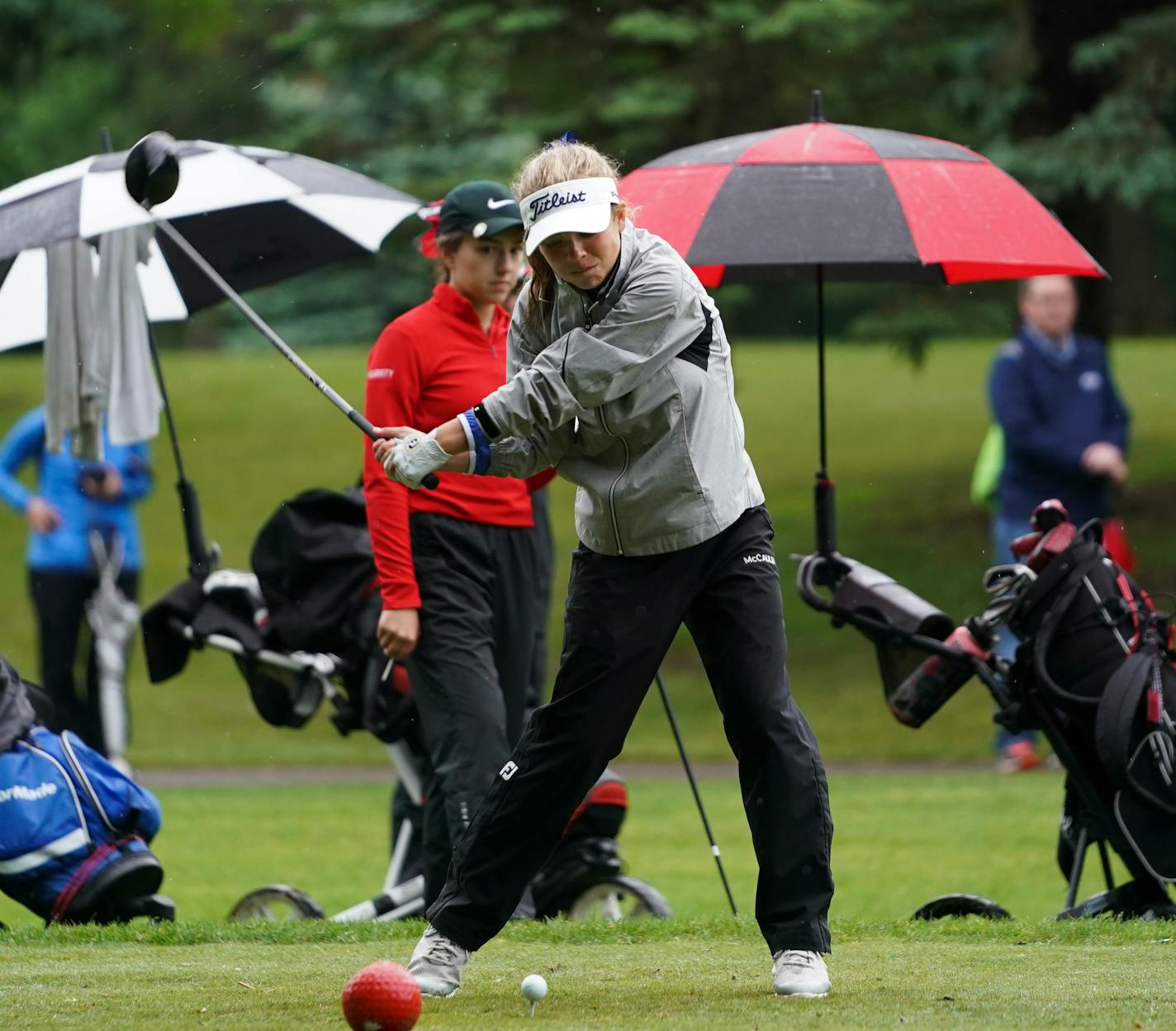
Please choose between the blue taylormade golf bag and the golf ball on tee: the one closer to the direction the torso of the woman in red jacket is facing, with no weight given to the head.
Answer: the golf ball on tee

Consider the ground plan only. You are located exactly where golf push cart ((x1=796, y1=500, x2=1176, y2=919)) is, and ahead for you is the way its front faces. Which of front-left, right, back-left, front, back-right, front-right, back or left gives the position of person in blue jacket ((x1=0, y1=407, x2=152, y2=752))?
back-left

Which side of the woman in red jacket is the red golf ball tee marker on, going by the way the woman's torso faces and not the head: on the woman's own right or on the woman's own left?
on the woman's own right

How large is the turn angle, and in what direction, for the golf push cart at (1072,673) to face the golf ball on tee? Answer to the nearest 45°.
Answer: approximately 135° to its right

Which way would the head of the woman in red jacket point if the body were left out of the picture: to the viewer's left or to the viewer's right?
to the viewer's right

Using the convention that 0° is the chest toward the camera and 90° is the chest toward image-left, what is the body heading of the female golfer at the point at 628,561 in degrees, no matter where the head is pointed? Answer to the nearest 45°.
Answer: approximately 45°

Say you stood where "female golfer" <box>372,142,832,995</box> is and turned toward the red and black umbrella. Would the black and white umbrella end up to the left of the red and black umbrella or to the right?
left

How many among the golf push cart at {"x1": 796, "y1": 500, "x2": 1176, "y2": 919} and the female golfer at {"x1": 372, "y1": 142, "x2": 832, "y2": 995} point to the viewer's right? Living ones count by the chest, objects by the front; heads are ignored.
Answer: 1

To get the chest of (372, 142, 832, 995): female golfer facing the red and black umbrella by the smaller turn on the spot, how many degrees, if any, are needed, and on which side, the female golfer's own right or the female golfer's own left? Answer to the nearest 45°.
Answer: approximately 135° to the female golfer's own right

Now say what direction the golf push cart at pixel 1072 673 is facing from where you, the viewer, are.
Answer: facing to the right of the viewer
